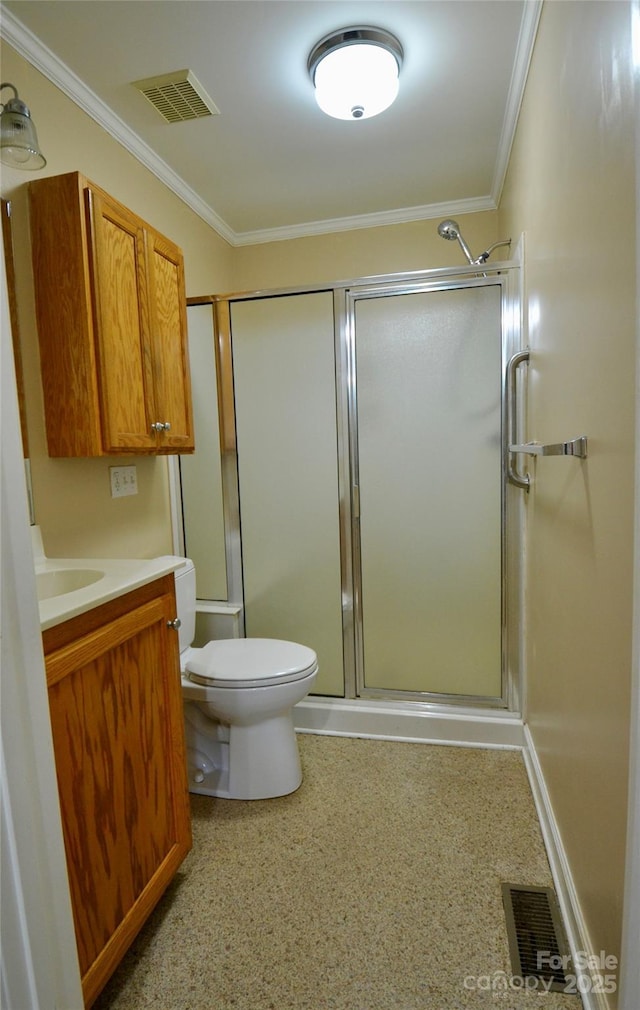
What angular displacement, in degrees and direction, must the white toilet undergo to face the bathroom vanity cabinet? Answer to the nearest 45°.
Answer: approximately 135° to its right

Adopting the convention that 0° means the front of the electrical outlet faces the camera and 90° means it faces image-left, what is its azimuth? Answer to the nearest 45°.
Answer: approximately 315°

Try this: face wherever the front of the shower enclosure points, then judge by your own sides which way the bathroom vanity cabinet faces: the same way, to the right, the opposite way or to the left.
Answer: to the left

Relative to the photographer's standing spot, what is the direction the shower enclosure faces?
facing the viewer

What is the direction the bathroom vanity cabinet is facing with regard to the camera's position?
facing the viewer and to the right of the viewer

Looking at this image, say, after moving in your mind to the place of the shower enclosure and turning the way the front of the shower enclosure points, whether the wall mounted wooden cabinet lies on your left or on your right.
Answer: on your right

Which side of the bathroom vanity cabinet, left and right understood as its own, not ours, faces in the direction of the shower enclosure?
left

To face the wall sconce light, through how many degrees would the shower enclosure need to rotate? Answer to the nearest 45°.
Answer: approximately 45° to its right

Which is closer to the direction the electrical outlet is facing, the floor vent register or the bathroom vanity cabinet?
the floor vent register

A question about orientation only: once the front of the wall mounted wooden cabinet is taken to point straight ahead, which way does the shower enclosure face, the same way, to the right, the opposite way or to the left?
to the right
